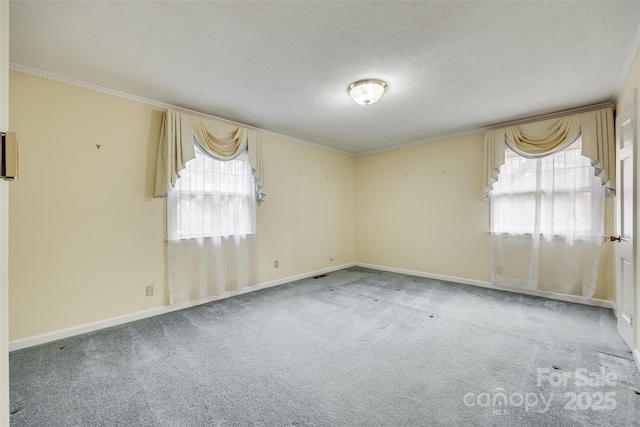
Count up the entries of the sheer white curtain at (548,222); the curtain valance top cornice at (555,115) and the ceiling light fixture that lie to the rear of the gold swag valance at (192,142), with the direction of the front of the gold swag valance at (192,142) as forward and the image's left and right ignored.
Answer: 0

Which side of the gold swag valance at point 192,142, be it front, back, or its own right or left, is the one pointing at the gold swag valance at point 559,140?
front

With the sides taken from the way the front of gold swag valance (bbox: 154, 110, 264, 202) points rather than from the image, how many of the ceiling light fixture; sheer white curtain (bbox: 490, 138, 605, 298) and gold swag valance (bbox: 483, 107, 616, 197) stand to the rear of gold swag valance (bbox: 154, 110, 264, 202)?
0

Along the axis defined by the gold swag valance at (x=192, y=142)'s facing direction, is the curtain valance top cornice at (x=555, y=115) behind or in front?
in front

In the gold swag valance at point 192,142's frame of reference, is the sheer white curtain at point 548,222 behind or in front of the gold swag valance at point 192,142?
in front

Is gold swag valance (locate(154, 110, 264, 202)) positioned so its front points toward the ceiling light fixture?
yes

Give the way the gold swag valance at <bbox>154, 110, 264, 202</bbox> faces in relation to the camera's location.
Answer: facing the viewer and to the right of the viewer
